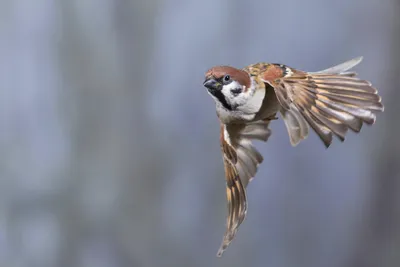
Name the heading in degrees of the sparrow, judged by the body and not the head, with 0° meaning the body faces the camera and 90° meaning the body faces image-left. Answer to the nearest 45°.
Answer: approximately 45°
